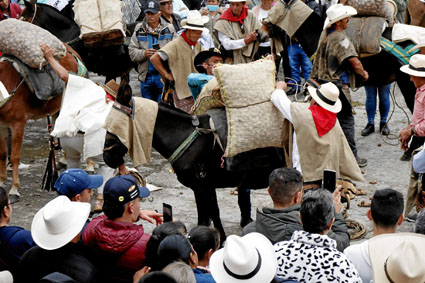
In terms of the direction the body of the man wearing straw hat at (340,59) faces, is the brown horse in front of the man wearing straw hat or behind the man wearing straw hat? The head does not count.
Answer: behind

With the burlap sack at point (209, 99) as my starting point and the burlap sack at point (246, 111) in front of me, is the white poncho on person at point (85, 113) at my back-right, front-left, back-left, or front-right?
back-right

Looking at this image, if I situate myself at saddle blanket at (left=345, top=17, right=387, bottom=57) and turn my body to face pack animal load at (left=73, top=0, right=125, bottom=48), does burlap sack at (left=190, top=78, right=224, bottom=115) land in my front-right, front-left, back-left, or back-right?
front-left

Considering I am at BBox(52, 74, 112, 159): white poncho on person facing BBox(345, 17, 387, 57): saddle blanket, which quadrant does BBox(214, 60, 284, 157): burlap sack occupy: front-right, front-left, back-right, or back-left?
front-right

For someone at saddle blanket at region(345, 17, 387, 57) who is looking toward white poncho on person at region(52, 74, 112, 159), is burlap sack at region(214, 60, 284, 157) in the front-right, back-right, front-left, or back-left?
front-left
